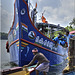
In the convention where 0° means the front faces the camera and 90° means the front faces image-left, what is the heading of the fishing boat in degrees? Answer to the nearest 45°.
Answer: approximately 45°
